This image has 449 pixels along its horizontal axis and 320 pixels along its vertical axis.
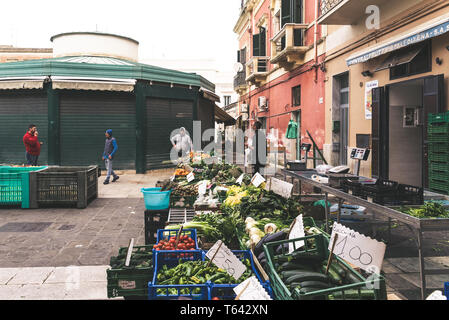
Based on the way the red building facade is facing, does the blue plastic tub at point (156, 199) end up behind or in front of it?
in front

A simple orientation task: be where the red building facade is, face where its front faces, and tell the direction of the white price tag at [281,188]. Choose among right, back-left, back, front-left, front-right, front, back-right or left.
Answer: front-left

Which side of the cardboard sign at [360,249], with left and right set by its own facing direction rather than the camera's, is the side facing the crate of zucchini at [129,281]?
right

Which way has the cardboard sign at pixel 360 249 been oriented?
toward the camera

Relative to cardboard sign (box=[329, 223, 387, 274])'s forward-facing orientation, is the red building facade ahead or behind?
behind

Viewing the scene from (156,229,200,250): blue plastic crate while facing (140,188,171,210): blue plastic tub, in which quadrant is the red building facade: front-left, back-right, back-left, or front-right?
front-right

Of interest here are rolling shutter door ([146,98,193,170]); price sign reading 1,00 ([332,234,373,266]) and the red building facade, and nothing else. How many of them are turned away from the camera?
0

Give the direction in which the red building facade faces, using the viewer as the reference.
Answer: facing the viewer and to the left of the viewer

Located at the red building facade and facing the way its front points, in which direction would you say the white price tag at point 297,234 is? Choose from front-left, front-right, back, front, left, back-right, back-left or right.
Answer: front-left

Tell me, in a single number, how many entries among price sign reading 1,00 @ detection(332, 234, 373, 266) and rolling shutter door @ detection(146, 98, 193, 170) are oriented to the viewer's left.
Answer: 0

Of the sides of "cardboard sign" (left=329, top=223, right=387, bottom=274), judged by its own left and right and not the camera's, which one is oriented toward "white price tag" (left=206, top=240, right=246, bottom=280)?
right

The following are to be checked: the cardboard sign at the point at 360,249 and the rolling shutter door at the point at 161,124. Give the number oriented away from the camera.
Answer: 0

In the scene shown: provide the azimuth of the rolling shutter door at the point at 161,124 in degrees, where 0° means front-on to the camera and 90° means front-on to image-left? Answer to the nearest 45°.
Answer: approximately 315°

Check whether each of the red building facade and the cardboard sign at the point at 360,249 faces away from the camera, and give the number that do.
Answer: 0
